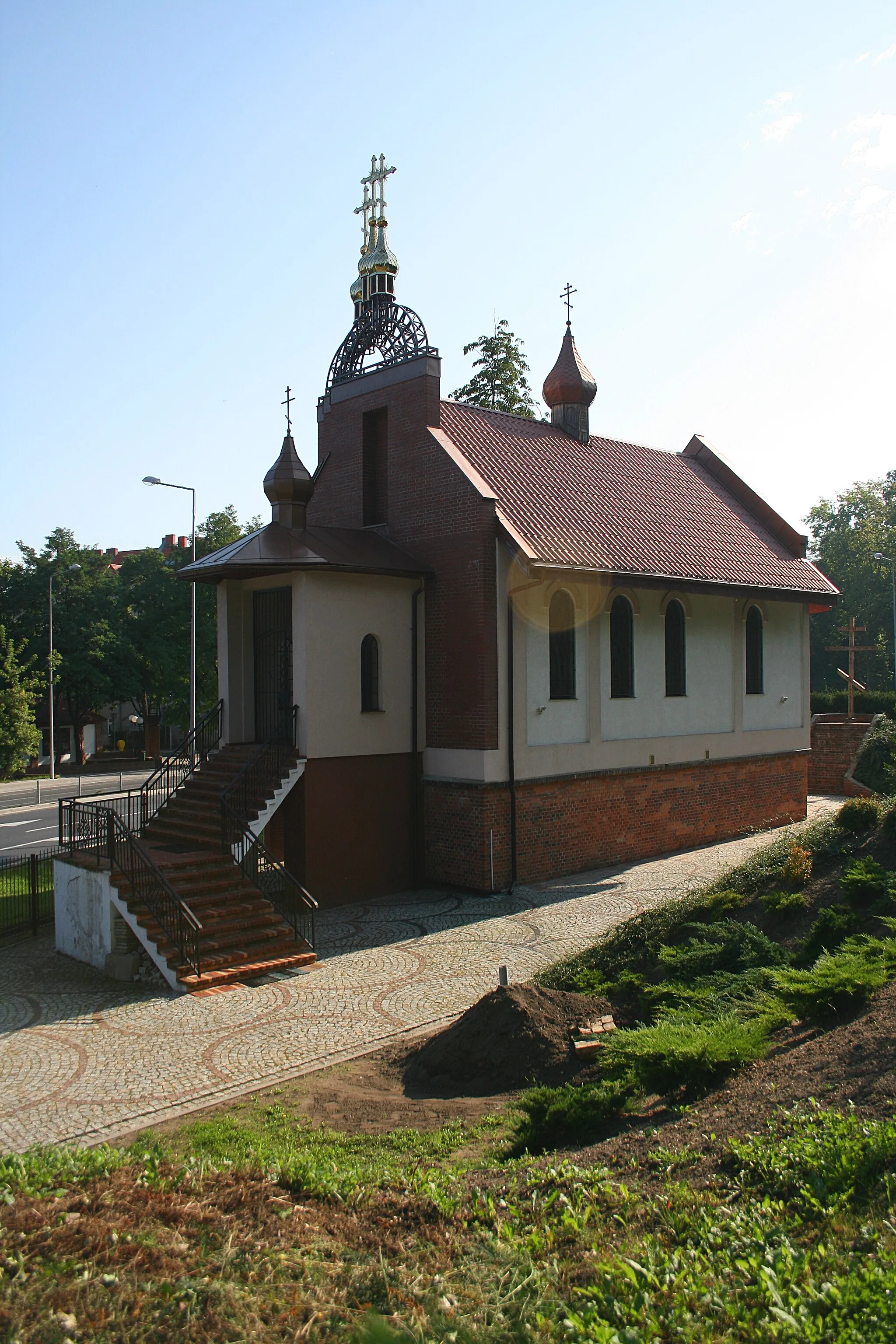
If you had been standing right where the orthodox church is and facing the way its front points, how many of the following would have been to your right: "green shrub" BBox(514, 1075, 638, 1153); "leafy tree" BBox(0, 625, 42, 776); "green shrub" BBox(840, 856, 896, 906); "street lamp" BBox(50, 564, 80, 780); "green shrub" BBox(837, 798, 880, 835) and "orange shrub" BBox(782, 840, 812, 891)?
2

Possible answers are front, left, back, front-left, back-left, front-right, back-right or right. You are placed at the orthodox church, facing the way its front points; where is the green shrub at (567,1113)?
front-left

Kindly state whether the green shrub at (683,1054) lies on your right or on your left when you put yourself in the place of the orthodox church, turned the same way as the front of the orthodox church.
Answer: on your left

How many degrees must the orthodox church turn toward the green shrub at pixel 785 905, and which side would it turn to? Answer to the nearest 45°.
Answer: approximately 90° to its left

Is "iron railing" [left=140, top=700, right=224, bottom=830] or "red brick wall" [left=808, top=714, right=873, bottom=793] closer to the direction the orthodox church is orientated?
the iron railing

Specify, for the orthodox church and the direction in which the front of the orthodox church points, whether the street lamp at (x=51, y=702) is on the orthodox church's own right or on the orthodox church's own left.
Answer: on the orthodox church's own right

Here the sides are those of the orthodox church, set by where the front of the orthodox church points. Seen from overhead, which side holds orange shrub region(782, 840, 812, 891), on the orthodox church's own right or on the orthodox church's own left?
on the orthodox church's own left

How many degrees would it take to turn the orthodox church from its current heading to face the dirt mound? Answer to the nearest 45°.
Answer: approximately 45° to its left

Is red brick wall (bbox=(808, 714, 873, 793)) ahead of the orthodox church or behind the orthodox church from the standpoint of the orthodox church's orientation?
behind

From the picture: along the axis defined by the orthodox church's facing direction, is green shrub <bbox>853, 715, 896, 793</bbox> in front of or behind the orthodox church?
behind

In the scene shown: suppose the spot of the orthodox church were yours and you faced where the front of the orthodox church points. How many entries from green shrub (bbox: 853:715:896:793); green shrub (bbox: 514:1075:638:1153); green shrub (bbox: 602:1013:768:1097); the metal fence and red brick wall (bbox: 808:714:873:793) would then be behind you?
2

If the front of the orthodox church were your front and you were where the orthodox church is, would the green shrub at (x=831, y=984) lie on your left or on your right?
on your left
